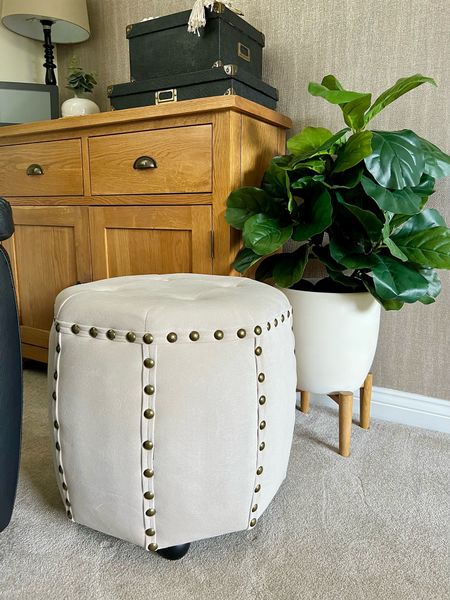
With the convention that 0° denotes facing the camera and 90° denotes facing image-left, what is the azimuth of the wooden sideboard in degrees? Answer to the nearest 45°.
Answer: approximately 45°

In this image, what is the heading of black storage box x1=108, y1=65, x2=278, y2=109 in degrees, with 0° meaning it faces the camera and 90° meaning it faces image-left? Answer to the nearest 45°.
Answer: approximately 45°

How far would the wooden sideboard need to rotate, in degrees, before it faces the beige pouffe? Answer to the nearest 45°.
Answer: approximately 45° to its left

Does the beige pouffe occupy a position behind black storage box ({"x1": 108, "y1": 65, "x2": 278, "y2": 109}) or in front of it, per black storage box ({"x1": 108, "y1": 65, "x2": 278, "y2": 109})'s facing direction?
in front
